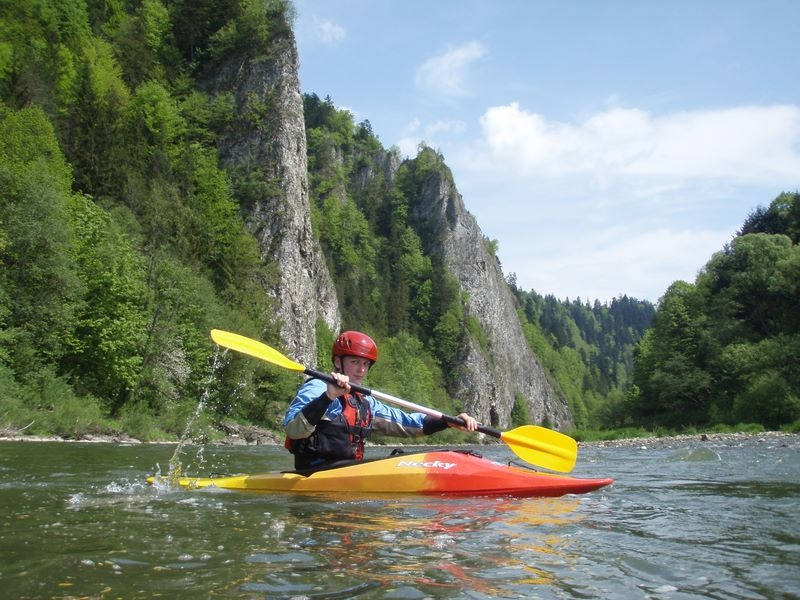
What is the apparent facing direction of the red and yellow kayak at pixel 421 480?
to the viewer's right

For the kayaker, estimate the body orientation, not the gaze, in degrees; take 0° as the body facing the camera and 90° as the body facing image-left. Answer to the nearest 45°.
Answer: approximately 315°
